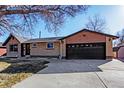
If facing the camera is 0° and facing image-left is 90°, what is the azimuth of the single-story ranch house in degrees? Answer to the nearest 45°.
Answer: approximately 0°

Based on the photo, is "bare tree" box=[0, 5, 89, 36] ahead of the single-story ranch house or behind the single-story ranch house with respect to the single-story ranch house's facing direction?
ahead
